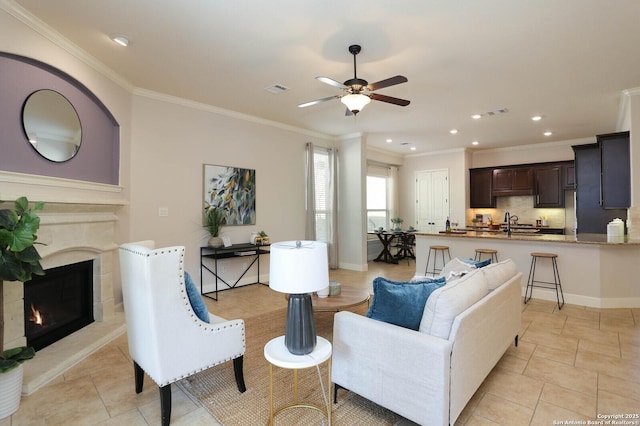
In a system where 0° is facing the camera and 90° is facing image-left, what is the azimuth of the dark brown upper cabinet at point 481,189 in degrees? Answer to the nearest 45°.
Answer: approximately 0°

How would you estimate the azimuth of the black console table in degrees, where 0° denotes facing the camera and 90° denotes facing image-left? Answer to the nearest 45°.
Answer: approximately 315°

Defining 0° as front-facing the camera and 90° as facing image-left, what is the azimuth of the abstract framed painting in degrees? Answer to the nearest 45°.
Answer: approximately 315°
